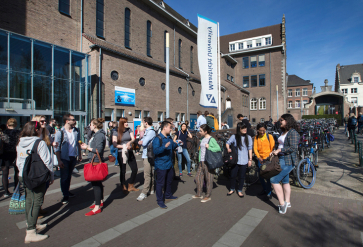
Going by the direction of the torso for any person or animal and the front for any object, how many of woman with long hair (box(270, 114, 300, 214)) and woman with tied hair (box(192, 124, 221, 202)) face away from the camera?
0

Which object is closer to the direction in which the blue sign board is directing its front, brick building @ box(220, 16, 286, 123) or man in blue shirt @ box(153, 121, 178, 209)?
the man in blue shirt

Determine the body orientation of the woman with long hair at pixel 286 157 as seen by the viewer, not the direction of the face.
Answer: to the viewer's left

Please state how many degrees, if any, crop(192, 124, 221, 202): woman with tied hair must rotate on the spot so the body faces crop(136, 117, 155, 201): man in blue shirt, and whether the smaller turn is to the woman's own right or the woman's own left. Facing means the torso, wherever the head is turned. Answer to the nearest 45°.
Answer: approximately 45° to the woman's own right

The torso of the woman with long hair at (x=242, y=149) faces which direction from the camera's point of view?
toward the camera

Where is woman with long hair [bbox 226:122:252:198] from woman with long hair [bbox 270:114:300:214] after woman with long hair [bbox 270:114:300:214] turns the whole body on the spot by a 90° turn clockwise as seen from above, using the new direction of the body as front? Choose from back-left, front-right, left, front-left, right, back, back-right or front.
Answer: front-left

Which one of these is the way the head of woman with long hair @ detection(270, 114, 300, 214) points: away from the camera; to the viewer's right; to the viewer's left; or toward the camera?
to the viewer's left
